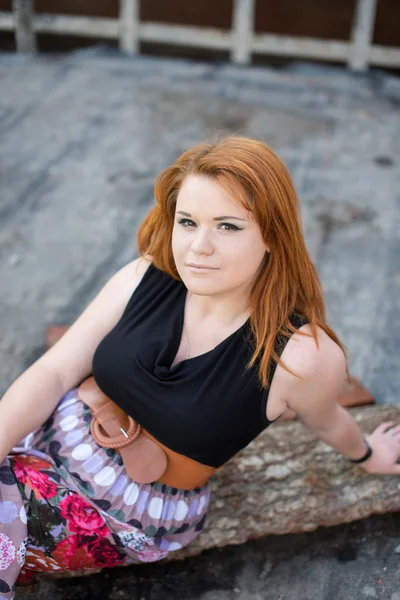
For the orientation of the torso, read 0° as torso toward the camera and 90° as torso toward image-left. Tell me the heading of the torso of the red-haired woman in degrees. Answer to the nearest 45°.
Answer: approximately 45°

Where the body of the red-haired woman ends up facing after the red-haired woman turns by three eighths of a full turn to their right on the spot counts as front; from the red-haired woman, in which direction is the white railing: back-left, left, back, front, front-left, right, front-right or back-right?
front

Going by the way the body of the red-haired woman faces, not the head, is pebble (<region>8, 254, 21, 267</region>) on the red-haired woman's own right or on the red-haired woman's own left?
on the red-haired woman's own right

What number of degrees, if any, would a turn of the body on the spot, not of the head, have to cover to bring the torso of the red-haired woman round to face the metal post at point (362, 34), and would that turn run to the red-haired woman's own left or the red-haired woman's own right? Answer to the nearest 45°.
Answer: approximately 135° to the red-haired woman's own right
